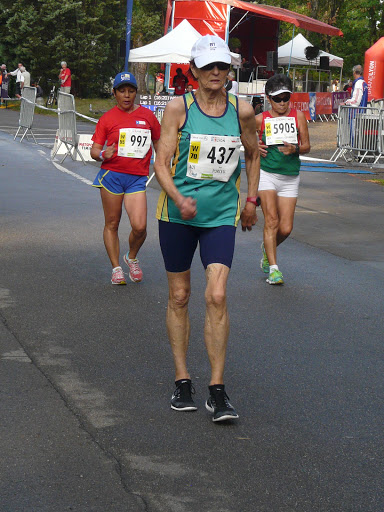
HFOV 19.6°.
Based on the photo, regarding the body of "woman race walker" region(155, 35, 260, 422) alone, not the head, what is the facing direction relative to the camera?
toward the camera

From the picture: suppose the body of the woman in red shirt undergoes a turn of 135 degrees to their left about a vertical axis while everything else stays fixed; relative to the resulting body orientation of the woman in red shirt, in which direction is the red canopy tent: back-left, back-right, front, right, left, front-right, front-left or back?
front-left

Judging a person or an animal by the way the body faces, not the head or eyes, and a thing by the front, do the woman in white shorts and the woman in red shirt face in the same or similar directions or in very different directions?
same or similar directions

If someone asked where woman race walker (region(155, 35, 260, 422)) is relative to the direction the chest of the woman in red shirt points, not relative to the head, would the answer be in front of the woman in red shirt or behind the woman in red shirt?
in front

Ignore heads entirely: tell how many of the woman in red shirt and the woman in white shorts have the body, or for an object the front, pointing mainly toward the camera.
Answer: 2

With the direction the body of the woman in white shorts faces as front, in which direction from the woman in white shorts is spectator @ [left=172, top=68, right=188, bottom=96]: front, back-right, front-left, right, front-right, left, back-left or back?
back

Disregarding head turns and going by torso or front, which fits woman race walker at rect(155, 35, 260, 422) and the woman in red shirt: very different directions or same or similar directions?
same or similar directions

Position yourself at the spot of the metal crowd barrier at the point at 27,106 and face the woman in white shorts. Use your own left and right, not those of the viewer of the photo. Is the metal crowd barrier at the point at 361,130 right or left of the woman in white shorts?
left

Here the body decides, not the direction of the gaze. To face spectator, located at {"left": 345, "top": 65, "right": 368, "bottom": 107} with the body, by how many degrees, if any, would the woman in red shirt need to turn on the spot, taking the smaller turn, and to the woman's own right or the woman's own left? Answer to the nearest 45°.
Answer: approximately 180°

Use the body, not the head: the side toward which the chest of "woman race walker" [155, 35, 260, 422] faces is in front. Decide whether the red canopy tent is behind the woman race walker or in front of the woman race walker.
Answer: behind

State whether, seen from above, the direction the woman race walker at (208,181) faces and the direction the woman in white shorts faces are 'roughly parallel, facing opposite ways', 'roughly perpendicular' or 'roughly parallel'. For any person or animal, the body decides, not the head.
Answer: roughly parallel

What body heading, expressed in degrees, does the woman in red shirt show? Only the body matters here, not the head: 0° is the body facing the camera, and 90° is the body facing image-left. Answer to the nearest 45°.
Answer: approximately 0°

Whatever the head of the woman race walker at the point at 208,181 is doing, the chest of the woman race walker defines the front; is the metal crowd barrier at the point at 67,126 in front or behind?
behind

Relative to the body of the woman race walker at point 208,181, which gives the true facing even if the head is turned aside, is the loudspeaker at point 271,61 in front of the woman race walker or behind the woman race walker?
behind

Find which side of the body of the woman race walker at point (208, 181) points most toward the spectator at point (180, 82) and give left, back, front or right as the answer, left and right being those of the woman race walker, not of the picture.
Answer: back

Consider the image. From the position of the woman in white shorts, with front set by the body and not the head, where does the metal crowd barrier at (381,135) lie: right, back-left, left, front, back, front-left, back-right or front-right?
back

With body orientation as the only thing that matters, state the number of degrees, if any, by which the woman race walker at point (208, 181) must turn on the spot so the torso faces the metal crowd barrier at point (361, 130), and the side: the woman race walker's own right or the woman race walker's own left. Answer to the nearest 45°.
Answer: approximately 180°

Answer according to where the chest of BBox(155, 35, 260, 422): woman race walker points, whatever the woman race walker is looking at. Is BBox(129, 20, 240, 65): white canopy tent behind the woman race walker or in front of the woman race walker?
behind

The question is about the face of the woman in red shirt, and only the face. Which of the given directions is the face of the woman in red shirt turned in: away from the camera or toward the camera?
toward the camera
